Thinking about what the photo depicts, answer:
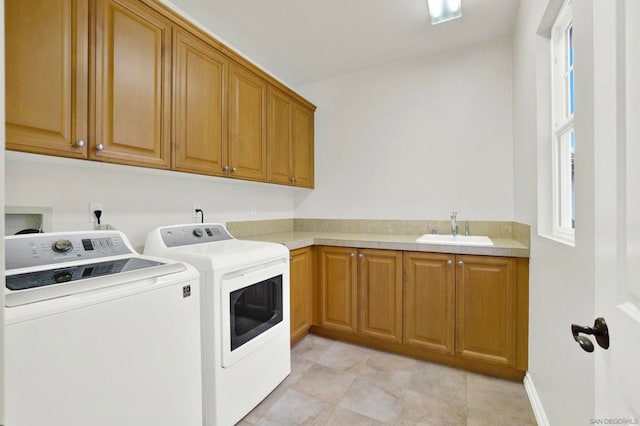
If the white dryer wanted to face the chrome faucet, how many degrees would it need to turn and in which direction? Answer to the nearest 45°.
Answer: approximately 45° to its left

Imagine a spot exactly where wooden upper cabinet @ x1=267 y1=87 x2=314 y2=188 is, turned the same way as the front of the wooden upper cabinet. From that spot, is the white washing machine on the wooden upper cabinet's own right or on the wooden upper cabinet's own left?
on the wooden upper cabinet's own right

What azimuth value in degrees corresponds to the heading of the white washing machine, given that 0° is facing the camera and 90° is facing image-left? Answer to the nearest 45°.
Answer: approximately 315°

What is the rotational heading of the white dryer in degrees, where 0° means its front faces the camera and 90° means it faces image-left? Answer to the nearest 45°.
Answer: approximately 315°

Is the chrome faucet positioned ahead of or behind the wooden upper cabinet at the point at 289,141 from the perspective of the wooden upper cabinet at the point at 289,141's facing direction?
ahead

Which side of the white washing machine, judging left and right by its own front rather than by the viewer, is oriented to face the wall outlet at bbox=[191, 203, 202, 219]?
left

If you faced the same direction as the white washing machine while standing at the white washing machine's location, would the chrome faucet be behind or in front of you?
in front

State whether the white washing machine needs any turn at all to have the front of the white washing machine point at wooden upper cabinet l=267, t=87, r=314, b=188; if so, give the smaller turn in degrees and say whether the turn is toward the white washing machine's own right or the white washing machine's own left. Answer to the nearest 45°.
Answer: approximately 90° to the white washing machine's own left

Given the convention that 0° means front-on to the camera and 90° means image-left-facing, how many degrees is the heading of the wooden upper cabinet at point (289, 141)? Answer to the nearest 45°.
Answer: approximately 315°
